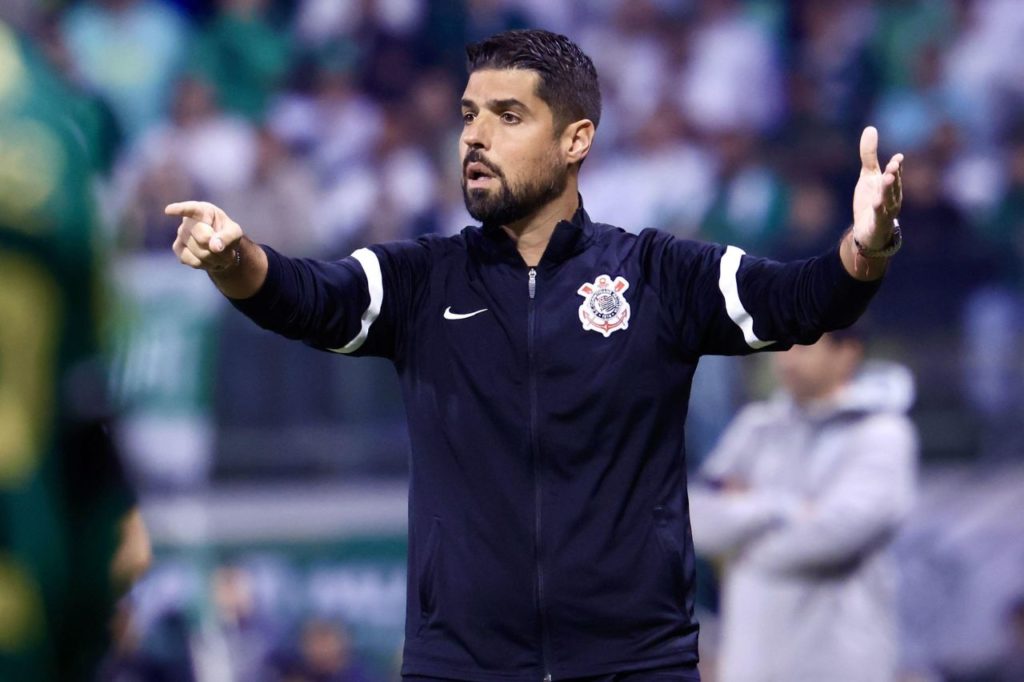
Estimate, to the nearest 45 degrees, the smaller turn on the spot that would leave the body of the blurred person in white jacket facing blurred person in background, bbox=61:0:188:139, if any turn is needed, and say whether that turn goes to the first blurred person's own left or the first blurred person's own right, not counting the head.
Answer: approximately 90° to the first blurred person's own right

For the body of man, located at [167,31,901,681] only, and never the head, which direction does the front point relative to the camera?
toward the camera

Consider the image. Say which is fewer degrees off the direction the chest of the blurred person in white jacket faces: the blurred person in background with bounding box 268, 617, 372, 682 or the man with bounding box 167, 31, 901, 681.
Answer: the man

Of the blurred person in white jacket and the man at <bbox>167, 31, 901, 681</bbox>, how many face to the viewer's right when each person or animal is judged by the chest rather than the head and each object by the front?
0

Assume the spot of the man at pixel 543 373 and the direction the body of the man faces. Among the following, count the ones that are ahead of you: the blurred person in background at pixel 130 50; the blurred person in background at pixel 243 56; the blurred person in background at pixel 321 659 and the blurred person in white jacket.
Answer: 0

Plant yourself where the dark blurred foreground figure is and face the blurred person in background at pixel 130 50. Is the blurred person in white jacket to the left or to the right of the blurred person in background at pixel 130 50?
right

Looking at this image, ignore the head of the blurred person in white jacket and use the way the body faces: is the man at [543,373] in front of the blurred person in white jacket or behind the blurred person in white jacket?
in front

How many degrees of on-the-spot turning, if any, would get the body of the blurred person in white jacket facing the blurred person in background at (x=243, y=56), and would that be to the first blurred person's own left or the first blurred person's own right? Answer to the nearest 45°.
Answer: approximately 90° to the first blurred person's own right

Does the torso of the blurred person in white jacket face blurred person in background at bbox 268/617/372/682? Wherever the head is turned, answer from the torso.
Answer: no

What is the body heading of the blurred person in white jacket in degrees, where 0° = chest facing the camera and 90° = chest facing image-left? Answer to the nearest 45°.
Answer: approximately 45°

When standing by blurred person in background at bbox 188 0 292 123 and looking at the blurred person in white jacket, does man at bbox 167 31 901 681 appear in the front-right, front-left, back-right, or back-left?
front-right

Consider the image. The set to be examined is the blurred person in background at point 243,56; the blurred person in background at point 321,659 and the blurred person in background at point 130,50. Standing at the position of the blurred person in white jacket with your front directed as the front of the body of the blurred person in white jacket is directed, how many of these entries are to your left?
0

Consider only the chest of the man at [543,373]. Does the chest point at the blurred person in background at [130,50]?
no

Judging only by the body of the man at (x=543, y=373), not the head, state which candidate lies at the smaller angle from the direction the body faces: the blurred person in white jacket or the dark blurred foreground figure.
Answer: the dark blurred foreground figure

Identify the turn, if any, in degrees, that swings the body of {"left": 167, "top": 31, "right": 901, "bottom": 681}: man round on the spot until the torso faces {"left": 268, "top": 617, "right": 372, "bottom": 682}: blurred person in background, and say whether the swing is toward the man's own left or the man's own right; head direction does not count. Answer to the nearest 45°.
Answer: approximately 180°

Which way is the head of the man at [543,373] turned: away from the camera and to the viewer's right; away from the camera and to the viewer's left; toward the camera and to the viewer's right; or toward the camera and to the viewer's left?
toward the camera and to the viewer's left
